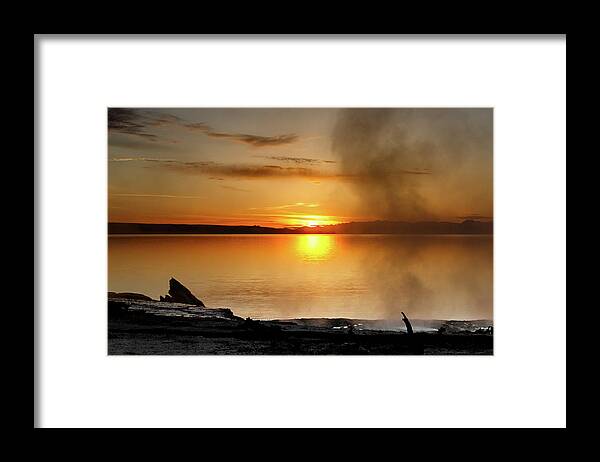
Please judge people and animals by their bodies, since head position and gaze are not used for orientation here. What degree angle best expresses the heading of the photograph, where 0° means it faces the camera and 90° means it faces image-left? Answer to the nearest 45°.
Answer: approximately 0°
